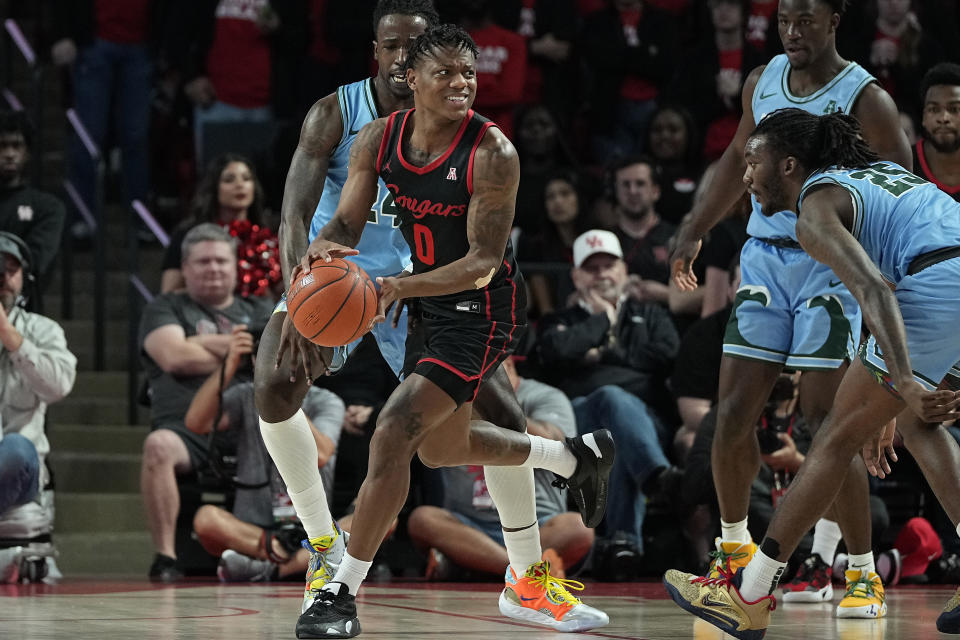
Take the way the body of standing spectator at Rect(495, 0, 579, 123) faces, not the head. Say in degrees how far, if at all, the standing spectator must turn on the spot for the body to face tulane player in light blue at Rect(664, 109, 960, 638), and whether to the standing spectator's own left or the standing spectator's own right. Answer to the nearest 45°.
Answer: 0° — they already face them

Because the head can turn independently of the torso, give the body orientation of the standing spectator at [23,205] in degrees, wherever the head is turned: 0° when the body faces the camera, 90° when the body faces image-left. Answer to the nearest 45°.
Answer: approximately 0°

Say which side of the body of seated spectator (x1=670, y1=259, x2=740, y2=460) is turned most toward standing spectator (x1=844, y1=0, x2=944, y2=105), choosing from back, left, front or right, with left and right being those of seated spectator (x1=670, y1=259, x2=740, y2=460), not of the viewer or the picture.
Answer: back

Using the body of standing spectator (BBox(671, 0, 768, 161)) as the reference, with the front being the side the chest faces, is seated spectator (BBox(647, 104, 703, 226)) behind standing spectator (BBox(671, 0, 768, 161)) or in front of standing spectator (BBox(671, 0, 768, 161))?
in front

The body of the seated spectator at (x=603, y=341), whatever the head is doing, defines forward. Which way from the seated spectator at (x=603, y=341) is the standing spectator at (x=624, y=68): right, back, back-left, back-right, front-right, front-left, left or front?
back

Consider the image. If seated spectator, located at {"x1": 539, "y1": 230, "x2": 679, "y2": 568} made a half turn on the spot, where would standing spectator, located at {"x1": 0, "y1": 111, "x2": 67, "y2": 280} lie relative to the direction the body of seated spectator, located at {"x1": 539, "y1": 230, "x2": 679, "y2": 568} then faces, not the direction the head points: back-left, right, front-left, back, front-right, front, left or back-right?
left

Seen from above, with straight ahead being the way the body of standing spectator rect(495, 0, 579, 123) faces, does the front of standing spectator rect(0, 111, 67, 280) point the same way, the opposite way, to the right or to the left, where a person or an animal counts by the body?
the same way

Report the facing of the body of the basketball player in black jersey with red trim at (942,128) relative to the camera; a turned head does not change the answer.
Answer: toward the camera

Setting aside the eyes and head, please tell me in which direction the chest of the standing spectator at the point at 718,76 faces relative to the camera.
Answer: toward the camera

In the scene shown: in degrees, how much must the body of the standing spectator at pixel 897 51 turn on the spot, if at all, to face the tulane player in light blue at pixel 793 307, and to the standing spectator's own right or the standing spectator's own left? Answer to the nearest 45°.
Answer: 0° — they already face them

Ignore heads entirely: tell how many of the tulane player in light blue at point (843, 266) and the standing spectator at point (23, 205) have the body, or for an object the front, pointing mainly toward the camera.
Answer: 1

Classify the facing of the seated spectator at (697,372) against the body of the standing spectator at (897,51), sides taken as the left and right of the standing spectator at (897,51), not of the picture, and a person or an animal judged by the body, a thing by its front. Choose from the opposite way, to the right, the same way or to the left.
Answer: the same way

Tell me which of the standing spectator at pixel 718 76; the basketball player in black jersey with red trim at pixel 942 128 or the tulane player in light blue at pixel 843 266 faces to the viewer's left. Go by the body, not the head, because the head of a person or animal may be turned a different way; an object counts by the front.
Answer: the tulane player in light blue

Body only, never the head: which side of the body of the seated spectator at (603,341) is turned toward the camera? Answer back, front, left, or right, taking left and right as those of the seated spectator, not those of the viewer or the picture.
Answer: front

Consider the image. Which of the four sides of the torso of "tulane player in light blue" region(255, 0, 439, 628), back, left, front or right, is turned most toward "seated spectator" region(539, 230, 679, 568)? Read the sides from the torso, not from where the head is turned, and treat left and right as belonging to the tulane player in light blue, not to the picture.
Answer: left

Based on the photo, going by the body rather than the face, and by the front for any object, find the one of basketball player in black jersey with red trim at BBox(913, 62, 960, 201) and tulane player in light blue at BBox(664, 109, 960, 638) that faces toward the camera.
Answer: the basketball player in black jersey with red trim

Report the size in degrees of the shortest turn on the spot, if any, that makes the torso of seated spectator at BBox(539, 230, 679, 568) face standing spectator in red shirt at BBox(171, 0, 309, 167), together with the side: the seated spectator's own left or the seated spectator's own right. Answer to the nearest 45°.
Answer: approximately 135° to the seated spectator's own right

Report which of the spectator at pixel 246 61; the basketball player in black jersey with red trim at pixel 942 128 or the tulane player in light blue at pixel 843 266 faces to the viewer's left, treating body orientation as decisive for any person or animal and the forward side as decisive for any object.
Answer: the tulane player in light blue

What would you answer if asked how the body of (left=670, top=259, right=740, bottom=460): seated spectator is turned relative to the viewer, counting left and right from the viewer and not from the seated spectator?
facing the viewer
